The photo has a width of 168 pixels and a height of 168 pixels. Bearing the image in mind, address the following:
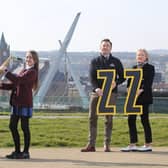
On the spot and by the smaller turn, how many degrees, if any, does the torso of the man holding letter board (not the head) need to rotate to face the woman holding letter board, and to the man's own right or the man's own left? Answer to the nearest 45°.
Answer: approximately 90° to the man's own left

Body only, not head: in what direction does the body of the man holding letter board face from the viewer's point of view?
toward the camera

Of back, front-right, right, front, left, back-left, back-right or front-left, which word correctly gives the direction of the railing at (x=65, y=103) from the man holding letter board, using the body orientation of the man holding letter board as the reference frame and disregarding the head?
back
